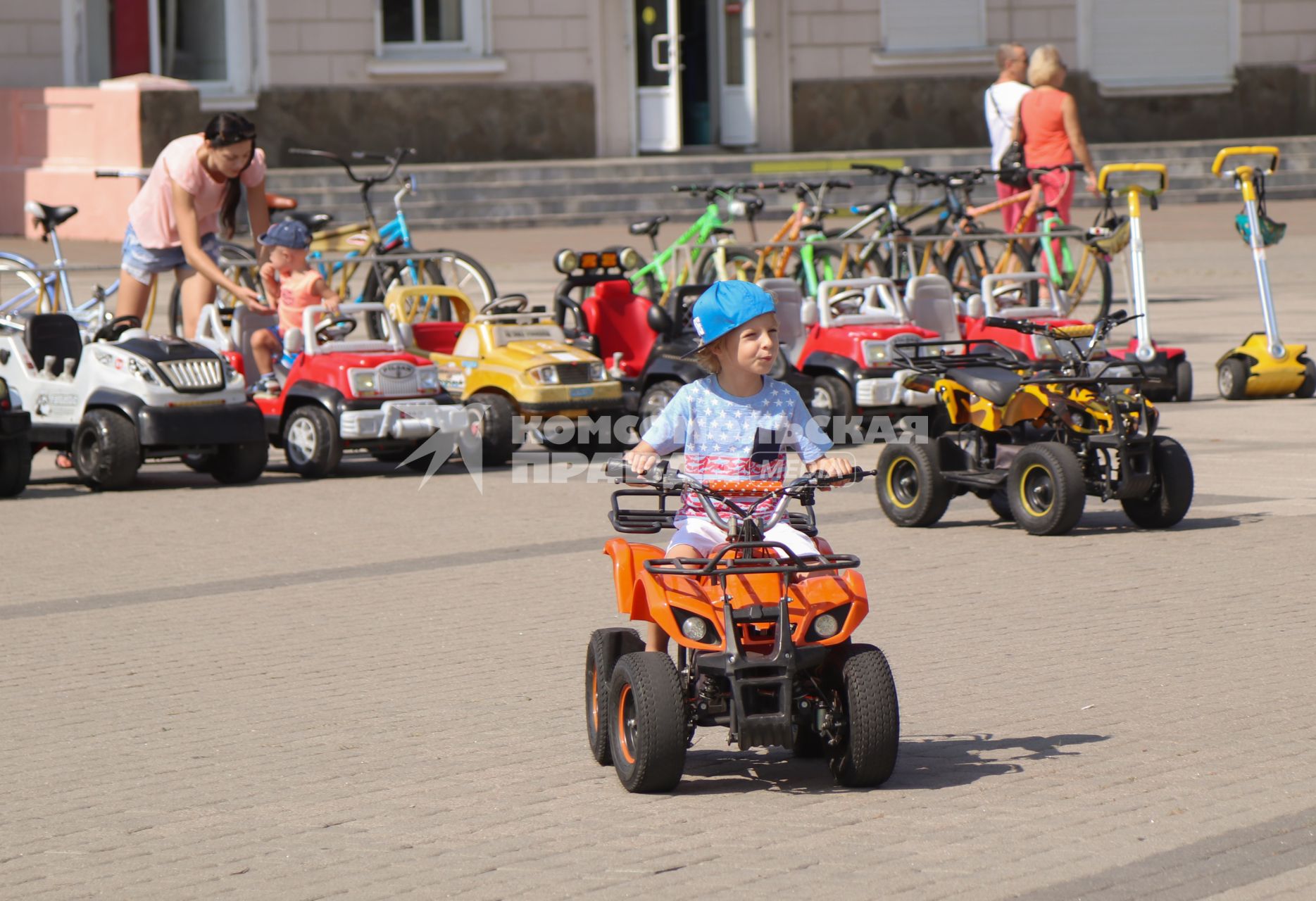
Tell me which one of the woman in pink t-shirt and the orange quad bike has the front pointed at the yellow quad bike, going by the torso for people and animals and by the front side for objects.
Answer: the woman in pink t-shirt

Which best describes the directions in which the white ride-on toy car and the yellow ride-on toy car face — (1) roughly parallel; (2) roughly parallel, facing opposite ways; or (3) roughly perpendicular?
roughly parallel

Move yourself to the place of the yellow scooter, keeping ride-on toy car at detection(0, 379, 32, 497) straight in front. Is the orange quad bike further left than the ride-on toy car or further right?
left

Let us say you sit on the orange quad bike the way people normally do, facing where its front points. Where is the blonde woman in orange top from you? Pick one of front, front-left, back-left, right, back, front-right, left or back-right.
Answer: back

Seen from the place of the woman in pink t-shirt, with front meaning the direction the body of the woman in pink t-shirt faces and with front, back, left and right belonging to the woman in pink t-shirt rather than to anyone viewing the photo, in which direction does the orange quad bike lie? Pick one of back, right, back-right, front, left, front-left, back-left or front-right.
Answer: front-right

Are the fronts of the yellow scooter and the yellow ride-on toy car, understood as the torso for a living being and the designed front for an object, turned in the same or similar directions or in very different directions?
same or similar directions

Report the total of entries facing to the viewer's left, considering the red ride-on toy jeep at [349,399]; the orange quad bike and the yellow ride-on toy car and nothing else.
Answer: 0

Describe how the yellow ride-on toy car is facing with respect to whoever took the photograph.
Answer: facing the viewer and to the right of the viewer

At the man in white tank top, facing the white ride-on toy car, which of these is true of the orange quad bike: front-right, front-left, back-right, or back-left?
front-left

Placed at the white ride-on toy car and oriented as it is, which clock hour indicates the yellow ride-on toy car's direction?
The yellow ride-on toy car is roughly at 10 o'clock from the white ride-on toy car.

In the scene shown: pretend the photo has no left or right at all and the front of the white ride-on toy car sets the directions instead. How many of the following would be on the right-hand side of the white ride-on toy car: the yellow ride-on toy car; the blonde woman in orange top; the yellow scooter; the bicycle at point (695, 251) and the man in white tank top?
0

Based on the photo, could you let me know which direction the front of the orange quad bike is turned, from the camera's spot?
facing the viewer

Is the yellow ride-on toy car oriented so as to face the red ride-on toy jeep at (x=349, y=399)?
no

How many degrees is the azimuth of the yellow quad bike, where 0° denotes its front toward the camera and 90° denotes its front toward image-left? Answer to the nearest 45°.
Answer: approximately 315°

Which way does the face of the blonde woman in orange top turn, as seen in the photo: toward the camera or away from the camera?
away from the camera

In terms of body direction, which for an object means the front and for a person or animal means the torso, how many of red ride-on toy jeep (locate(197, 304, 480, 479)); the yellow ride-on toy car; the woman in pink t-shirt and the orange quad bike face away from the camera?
0

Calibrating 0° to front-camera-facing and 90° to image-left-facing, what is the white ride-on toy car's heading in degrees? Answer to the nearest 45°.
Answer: approximately 315°
